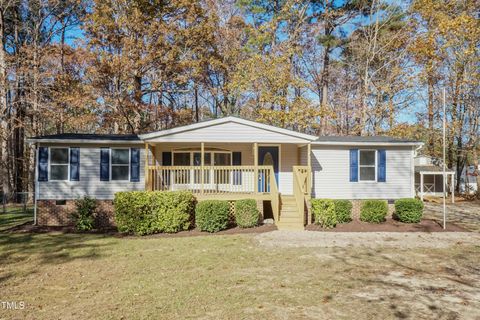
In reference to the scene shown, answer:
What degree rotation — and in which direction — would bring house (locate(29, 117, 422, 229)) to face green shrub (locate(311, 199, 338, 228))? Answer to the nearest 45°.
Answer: approximately 90° to its left

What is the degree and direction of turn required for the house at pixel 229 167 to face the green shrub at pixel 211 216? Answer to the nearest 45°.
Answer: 0° — it already faces it

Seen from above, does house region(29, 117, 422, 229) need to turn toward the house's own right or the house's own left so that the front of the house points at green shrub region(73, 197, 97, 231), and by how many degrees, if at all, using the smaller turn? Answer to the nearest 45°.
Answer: approximately 90° to the house's own right

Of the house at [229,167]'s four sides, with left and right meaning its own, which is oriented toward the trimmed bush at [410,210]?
left

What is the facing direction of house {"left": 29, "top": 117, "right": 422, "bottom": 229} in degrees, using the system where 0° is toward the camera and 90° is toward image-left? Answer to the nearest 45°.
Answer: approximately 0°

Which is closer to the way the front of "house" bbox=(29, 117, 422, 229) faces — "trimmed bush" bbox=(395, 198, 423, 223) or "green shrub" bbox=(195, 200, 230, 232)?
the green shrub
